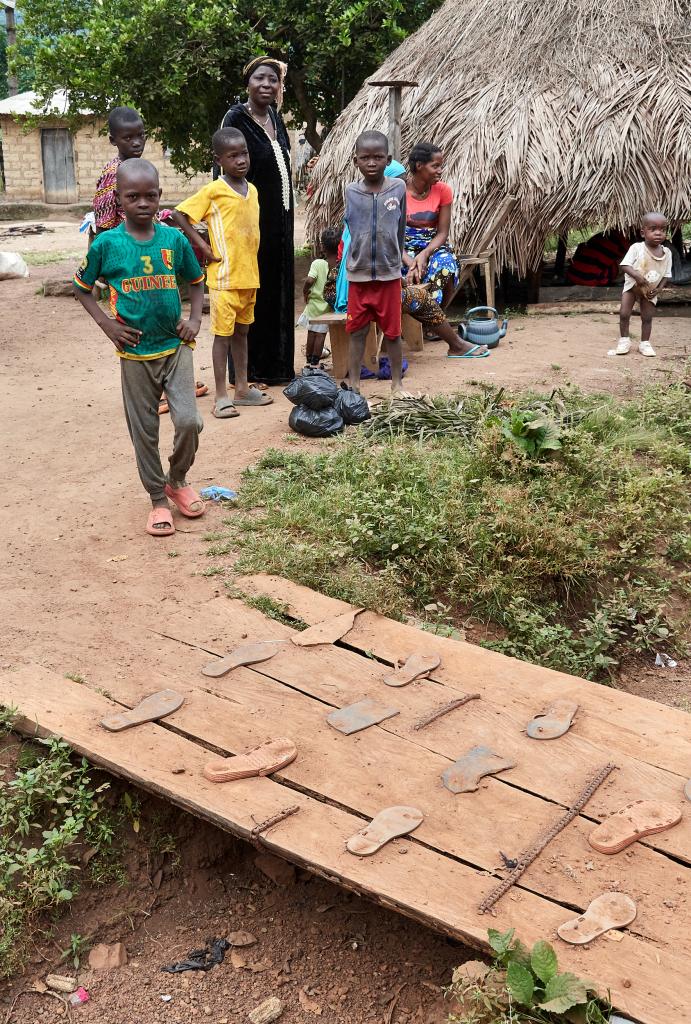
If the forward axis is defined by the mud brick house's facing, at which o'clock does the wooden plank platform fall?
The wooden plank platform is roughly at 12 o'clock from the mud brick house.

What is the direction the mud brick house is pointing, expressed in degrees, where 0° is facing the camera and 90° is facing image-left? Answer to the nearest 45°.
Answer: approximately 0°

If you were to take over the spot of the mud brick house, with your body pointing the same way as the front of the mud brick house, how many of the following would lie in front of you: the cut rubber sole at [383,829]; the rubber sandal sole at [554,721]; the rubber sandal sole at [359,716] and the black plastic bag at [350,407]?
4

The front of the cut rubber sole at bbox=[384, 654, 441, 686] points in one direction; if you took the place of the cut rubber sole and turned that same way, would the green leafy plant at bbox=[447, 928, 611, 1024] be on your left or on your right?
on your right

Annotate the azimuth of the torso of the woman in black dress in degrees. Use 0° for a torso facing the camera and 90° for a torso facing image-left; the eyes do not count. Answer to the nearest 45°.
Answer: approximately 315°

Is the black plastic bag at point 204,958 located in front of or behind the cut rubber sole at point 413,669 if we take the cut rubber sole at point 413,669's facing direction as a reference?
behind

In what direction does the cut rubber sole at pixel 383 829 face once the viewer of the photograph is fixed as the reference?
facing away from the viewer and to the right of the viewer
